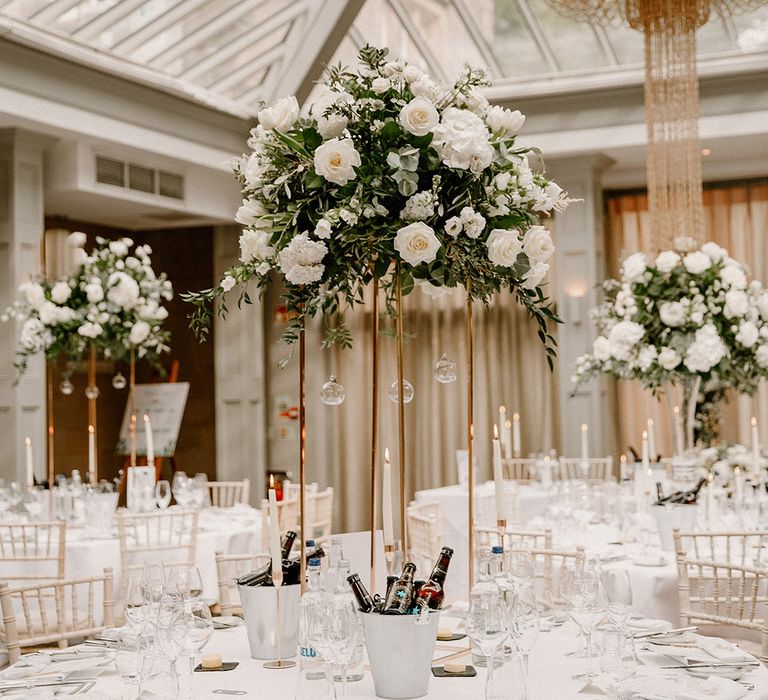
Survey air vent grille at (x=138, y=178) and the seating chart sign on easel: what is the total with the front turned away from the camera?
0

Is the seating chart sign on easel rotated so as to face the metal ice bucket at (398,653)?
yes

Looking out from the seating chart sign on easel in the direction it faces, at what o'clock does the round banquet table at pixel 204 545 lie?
The round banquet table is roughly at 12 o'clock from the seating chart sign on easel.

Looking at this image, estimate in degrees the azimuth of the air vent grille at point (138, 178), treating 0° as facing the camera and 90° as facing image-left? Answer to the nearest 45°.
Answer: approximately 315°

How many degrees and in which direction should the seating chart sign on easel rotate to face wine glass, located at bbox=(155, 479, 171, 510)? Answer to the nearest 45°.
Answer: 0° — it already faces it

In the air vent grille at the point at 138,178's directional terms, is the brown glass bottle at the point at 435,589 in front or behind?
in front

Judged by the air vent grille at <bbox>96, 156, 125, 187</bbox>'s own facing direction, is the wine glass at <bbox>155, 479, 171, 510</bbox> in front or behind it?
in front

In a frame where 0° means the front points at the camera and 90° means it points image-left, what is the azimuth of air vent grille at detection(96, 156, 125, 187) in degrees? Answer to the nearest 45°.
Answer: approximately 315°

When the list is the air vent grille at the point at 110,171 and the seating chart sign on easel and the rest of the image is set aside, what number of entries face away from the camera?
0

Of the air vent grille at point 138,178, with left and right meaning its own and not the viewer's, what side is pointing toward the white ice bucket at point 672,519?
front

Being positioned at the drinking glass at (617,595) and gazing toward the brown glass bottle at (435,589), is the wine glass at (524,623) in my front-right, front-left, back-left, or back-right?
front-left

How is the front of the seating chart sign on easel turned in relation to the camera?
facing the viewer
